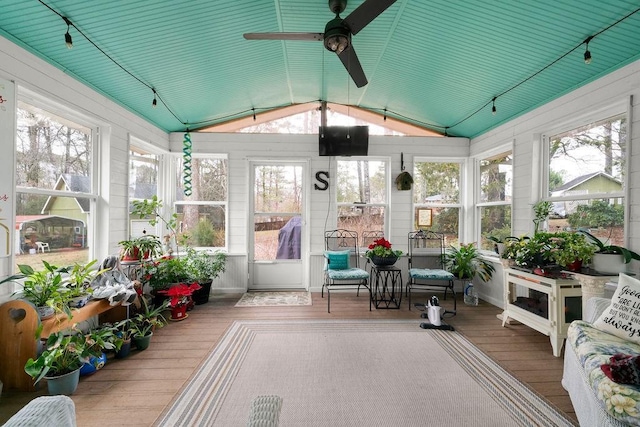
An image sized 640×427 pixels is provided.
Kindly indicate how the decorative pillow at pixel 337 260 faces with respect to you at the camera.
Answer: facing the viewer

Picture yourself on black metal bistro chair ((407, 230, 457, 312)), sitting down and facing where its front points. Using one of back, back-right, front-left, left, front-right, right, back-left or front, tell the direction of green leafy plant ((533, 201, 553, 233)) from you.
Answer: front-left

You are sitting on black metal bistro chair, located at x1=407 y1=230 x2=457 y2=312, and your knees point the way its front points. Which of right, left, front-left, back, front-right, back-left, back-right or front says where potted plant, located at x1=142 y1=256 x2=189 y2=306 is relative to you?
front-right

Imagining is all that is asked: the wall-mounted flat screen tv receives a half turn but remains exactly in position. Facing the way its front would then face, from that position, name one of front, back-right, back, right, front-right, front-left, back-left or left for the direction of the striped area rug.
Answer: back

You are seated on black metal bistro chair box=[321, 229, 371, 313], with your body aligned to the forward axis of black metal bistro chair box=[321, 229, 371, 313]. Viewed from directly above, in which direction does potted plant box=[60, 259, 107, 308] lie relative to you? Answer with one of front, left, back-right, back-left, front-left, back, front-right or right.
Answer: front-right

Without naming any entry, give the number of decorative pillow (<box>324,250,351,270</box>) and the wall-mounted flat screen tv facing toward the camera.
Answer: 2

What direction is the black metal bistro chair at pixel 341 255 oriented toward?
toward the camera

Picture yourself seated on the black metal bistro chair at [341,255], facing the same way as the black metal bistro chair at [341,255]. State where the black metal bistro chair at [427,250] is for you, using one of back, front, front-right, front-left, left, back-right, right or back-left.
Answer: left

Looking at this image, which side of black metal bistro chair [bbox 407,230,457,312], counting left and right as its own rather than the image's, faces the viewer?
front

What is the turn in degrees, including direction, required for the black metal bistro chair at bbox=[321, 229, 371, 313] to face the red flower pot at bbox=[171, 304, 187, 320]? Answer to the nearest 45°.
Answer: approximately 45° to its right

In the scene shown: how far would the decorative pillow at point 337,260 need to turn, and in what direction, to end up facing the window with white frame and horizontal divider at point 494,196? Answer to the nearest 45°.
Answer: approximately 90° to its left

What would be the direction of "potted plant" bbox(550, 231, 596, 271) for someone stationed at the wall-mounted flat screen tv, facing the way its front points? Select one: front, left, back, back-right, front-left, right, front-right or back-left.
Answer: front-left

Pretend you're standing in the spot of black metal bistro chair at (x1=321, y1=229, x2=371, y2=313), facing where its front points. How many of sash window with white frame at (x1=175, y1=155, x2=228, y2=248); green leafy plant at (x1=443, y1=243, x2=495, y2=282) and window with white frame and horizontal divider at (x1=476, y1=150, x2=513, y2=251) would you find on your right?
1

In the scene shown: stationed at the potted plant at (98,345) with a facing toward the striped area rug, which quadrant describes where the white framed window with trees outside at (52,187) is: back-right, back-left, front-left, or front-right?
back-left
